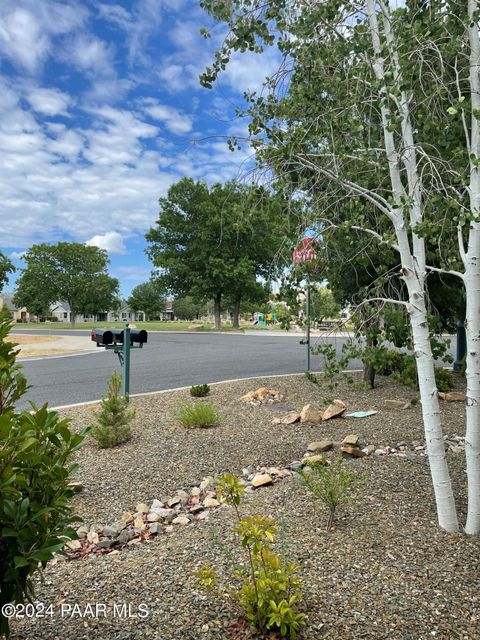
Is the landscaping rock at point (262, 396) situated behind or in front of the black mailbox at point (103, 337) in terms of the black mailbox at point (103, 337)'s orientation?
behind

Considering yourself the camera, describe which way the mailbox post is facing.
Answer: facing away from the viewer and to the left of the viewer

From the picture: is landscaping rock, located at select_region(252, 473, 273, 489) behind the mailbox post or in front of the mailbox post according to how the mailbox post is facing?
behind

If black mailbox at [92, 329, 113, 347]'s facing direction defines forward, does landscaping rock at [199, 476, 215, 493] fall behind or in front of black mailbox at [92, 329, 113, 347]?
behind

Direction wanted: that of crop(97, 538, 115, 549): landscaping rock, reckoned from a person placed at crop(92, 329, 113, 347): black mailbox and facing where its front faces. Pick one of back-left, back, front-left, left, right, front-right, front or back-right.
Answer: back-left

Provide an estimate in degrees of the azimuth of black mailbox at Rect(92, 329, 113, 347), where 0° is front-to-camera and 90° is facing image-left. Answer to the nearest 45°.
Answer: approximately 135°

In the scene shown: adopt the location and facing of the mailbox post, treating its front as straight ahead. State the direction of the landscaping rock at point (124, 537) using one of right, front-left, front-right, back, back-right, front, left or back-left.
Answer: back-left

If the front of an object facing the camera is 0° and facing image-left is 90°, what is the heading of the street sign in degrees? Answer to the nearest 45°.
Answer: approximately 0°

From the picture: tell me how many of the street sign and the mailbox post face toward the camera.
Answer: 1
